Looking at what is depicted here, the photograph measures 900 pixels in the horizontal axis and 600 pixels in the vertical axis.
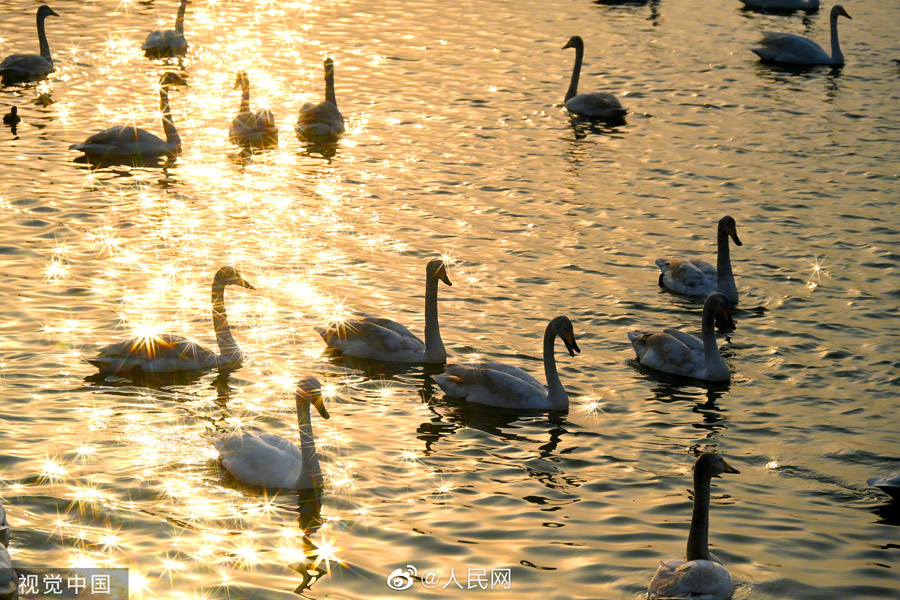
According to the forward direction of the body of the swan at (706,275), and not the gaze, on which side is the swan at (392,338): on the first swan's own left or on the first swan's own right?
on the first swan's own right

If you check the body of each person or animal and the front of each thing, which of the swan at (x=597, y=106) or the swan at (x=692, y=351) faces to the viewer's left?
the swan at (x=597, y=106)

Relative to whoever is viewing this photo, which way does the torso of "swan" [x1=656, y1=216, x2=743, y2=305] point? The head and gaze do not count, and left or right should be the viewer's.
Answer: facing the viewer and to the right of the viewer

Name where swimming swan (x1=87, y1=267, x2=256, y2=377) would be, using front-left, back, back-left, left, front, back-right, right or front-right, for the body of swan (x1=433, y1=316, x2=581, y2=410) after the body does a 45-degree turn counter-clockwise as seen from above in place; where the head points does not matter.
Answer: back-left

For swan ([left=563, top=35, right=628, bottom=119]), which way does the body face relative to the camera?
to the viewer's left

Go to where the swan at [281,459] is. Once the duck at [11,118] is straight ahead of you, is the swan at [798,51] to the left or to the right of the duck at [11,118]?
right

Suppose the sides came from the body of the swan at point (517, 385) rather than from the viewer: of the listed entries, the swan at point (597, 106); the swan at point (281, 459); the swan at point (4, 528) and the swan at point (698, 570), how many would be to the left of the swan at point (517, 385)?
1

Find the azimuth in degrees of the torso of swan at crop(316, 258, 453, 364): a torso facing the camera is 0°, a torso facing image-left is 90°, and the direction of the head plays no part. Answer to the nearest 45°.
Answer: approximately 270°

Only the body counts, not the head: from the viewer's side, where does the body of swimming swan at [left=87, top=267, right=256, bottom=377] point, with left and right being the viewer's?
facing to the right of the viewer

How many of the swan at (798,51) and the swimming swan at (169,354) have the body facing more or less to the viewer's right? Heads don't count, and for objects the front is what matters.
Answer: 2

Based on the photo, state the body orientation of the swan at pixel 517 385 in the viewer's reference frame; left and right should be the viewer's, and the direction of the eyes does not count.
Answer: facing to the right of the viewer

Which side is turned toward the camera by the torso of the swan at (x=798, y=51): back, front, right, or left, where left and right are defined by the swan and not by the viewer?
right

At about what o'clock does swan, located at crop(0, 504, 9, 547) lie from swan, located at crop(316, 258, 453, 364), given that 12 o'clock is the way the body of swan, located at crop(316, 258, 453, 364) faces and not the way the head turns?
swan, located at crop(0, 504, 9, 547) is roughly at 4 o'clock from swan, located at crop(316, 258, 453, 364).

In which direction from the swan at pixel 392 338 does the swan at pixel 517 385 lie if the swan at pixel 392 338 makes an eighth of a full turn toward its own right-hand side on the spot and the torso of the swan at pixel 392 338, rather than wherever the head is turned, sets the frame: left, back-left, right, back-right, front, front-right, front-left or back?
front

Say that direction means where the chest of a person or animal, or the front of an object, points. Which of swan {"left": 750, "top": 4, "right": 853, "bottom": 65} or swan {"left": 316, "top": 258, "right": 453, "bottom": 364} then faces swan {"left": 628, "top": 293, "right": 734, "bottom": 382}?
swan {"left": 316, "top": 258, "right": 453, "bottom": 364}
